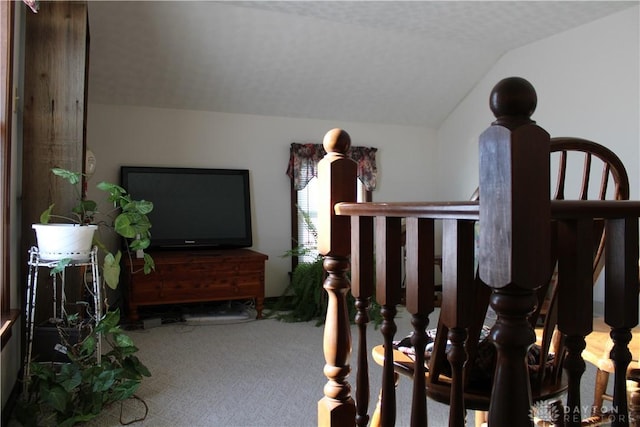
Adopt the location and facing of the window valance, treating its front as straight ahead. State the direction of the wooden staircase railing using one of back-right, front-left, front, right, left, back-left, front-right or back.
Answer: front

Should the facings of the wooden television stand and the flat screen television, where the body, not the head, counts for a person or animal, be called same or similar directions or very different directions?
same or similar directions

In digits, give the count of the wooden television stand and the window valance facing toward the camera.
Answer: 2

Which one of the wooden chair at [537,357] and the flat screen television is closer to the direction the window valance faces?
the wooden chair

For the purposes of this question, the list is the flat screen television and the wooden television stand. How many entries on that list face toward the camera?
2

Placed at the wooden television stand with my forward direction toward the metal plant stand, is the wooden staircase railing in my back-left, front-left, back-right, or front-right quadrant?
front-left

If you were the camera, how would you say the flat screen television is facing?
facing the viewer

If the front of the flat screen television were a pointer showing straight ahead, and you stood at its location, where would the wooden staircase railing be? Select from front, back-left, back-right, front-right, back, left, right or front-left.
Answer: front

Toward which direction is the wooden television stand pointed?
toward the camera

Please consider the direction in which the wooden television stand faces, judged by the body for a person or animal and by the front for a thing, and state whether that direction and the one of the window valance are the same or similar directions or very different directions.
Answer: same or similar directions
